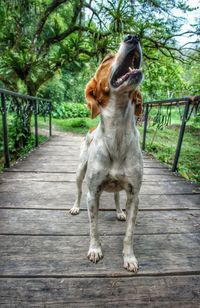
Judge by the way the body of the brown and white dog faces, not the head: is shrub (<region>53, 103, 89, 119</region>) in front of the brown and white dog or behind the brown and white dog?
behind

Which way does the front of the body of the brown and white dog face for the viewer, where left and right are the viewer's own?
facing the viewer

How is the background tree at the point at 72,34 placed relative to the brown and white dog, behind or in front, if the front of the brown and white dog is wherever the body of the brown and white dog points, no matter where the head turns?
behind
